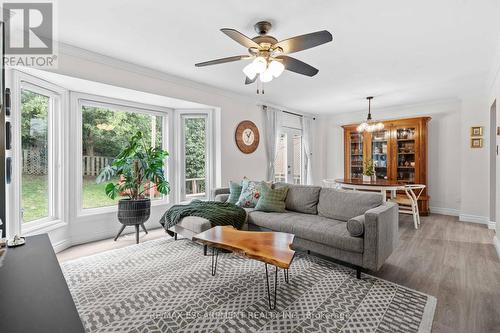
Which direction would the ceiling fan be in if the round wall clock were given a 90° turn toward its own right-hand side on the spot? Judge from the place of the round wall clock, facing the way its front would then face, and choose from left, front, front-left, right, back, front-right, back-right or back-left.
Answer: front-left

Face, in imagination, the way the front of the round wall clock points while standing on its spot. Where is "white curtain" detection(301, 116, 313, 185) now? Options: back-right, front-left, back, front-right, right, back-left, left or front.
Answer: left

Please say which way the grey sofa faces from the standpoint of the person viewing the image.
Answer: facing the viewer and to the left of the viewer

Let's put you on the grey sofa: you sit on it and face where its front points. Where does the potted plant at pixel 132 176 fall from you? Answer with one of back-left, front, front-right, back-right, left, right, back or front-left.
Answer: front-right

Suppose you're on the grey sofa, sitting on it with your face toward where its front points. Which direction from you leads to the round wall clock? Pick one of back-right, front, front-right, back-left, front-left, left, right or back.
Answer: right

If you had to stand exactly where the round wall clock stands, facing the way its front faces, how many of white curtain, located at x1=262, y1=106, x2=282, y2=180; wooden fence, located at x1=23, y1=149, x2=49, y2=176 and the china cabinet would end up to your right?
1

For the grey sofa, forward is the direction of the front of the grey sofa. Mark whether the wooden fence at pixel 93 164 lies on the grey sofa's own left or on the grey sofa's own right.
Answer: on the grey sofa's own right

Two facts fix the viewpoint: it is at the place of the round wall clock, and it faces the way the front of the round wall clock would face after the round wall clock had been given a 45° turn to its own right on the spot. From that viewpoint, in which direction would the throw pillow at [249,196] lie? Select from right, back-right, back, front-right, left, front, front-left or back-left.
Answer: front

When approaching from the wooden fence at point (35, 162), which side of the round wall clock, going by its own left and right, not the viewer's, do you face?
right

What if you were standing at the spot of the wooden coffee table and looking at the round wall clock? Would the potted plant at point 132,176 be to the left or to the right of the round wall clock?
left

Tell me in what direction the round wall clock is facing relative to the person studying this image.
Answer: facing the viewer and to the right of the viewer

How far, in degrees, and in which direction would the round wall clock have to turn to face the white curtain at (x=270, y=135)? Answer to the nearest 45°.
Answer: approximately 90° to its left

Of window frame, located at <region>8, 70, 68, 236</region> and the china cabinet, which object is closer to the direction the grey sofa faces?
the window frame

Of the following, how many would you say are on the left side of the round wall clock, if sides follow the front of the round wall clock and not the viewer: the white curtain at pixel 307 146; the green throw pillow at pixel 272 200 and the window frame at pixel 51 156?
1

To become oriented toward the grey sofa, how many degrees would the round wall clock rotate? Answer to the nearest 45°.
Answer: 0° — it already faces it

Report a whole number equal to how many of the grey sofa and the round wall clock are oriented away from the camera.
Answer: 0

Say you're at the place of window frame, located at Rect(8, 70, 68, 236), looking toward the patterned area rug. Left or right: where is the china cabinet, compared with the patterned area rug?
left
